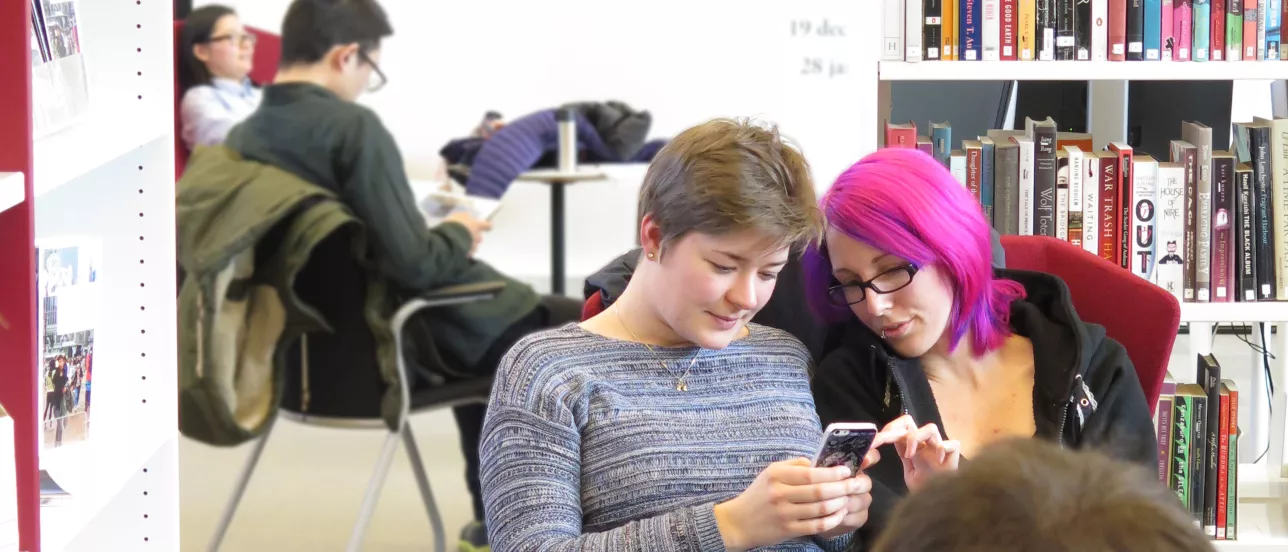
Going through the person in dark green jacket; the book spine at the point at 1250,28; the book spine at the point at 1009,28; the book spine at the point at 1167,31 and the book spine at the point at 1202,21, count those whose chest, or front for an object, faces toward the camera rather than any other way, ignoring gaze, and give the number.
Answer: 4

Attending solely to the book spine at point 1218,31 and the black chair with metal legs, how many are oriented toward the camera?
1

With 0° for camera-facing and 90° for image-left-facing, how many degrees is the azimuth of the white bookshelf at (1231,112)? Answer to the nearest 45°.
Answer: approximately 0°

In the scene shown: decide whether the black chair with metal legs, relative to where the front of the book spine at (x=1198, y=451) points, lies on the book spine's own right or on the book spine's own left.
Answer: on the book spine's own right

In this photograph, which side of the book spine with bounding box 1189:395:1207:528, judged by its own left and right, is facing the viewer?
front

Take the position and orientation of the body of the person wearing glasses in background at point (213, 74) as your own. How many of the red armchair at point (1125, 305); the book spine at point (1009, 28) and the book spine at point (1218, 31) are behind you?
0

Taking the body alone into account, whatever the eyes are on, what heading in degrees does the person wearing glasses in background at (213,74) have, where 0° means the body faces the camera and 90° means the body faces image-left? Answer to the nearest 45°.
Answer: approximately 315°

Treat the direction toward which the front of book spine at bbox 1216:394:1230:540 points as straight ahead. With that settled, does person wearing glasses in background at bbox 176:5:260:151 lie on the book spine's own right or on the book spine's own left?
on the book spine's own right

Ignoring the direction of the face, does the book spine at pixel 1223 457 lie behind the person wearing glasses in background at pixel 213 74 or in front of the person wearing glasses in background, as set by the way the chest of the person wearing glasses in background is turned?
in front

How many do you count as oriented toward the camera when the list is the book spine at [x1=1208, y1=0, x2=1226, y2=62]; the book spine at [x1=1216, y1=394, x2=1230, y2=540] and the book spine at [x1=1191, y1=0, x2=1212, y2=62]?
3

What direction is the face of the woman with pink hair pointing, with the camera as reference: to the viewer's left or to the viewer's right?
to the viewer's left

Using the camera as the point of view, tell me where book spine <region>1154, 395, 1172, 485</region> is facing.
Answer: facing the viewer

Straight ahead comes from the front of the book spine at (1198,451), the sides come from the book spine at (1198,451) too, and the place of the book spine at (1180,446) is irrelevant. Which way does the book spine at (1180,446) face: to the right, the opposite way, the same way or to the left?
the same way
